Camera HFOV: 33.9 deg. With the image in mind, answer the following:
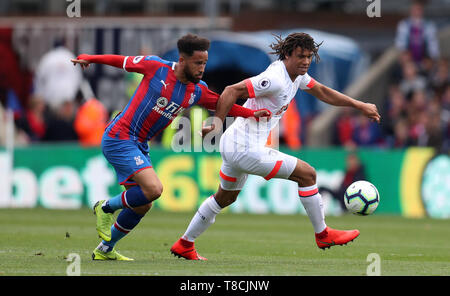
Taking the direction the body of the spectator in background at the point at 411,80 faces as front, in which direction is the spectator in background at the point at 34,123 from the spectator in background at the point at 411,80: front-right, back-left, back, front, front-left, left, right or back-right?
right

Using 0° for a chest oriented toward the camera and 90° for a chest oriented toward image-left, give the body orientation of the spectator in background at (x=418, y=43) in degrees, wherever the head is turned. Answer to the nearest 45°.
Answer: approximately 0°

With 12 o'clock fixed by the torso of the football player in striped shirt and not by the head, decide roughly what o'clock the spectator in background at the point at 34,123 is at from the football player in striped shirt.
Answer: The spectator in background is roughly at 7 o'clock from the football player in striped shirt.

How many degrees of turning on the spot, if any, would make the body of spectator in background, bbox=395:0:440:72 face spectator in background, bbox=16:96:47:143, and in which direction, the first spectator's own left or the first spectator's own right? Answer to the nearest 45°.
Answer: approximately 90° to the first spectator's own right

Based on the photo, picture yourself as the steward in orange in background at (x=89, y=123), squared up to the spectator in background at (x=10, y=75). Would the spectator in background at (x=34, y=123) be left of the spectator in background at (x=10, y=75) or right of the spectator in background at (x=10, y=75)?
left

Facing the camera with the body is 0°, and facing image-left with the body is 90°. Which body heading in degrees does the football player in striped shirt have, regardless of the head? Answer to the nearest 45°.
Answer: approximately 315°

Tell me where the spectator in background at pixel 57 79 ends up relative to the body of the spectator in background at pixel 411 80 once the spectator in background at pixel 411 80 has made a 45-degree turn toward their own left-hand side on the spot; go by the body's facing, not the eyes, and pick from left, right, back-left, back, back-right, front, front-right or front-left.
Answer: back-right

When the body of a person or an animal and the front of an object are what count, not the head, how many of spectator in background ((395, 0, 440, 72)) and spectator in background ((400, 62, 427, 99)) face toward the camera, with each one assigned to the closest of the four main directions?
2

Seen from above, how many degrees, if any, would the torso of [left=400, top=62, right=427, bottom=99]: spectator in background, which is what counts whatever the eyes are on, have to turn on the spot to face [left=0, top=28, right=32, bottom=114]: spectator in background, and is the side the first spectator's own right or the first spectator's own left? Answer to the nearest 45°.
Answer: approximately 90° to the first spectator's own right

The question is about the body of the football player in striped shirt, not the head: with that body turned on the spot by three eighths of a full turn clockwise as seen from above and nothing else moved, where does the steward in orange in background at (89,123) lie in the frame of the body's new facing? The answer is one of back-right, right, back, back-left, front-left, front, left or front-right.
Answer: right
